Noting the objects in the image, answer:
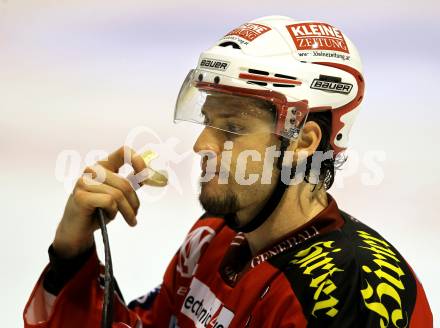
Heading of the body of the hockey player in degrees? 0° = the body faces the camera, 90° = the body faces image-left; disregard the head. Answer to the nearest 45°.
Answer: approximately 45°

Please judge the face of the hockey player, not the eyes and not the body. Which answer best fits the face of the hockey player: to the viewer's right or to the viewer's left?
to the viewer's left
